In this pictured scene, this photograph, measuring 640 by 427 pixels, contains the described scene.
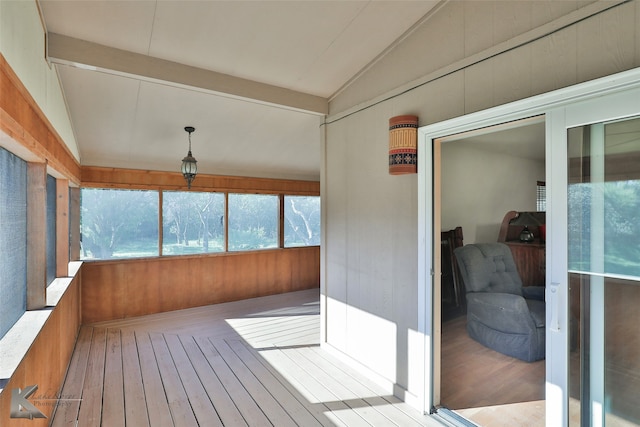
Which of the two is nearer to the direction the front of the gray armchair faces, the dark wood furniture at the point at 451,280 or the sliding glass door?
the sliding glass door

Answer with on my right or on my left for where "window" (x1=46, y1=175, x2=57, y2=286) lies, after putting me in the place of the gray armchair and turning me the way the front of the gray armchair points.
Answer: on my right

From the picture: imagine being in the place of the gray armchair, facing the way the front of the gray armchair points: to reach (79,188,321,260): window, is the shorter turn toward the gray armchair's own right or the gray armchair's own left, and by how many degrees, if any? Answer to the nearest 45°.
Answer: approximately 135° to the gray armchair's own right

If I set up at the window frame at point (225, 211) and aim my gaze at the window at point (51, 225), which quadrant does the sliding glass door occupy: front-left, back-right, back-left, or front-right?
front-left

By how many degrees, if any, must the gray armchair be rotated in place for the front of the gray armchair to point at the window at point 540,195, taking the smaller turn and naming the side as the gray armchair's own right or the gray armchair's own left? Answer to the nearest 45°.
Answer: approximately 135° to the gray armchair's own left

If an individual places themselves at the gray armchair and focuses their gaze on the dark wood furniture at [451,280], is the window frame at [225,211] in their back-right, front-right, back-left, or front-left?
front-left
